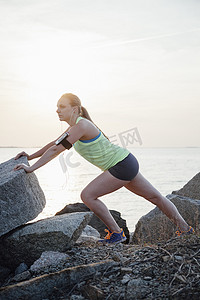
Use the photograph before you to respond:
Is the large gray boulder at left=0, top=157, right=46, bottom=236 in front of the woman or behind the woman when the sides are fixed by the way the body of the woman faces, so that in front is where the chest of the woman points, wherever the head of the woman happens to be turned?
in front

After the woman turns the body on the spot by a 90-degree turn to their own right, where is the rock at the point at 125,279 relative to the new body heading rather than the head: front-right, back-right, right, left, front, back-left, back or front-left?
back

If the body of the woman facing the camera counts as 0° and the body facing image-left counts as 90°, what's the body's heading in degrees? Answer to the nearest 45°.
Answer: approximately 90°

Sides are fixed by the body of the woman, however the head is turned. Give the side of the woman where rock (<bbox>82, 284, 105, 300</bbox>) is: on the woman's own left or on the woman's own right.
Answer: on the woman's own left

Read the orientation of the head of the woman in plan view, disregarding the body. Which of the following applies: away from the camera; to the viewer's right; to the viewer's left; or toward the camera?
to the viewer's left

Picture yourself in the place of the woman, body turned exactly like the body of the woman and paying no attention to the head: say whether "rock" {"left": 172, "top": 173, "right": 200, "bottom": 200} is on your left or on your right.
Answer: on your right

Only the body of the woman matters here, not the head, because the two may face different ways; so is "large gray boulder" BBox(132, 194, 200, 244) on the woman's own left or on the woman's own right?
on the woman's own right

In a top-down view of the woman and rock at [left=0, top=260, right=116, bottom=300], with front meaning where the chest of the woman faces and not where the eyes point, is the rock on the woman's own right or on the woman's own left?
on the woman's own left
